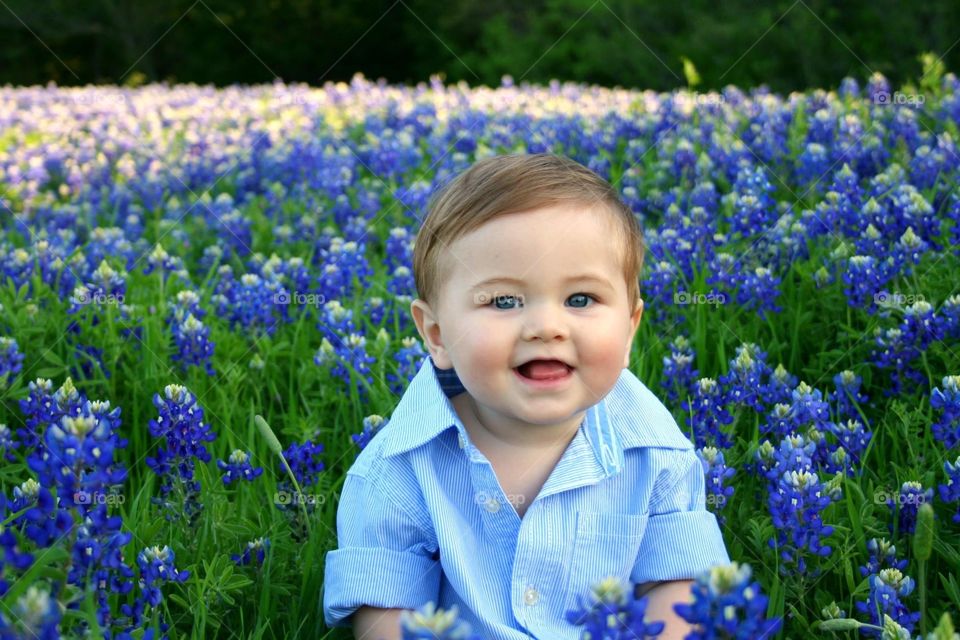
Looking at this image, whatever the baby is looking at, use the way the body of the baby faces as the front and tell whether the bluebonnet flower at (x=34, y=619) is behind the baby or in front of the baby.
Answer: in front

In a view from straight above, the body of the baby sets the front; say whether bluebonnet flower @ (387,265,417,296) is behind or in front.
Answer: behind

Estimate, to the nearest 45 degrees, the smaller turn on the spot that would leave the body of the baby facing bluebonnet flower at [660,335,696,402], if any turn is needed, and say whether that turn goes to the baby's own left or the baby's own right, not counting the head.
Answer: approximately 135° to the baby's own left

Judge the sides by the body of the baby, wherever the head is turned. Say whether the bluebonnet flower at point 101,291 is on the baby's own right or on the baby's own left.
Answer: on the baby's own right

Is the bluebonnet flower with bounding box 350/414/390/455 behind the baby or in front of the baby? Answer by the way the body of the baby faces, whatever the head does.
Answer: behind

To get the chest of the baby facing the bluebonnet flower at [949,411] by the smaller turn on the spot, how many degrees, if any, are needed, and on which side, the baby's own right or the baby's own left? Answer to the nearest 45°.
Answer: approximately 135° to the baby's own left

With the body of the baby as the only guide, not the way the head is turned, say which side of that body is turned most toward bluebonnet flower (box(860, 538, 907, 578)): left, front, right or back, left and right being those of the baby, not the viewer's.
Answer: left

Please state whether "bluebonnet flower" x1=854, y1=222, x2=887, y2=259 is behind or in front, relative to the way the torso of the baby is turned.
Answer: behind

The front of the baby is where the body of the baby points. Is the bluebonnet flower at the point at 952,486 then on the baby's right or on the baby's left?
on the baby's left

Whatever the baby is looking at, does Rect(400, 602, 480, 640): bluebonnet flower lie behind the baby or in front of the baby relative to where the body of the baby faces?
in front

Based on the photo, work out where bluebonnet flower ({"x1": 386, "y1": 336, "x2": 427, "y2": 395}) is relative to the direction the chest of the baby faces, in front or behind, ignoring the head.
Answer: behind

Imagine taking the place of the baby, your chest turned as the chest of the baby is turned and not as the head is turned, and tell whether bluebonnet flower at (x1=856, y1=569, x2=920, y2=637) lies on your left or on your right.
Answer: on your left

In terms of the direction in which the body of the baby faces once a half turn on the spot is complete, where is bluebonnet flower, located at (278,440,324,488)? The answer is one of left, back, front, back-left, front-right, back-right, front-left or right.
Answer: front-left

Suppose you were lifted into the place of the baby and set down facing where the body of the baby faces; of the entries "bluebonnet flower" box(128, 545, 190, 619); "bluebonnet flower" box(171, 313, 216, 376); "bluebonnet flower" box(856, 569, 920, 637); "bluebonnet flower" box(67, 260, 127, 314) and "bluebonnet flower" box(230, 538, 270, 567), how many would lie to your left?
1

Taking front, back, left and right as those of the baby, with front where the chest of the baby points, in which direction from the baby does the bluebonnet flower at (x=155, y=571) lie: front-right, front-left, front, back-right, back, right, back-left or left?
right

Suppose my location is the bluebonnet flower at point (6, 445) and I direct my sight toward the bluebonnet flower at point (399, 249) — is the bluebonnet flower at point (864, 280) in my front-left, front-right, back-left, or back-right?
front-right

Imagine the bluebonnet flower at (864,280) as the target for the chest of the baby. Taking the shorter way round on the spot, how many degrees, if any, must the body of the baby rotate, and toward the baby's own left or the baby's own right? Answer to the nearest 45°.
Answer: approximately 135° to the baby's own left

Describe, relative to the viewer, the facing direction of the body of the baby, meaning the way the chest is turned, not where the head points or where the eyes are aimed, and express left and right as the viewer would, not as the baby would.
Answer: facing the viewer

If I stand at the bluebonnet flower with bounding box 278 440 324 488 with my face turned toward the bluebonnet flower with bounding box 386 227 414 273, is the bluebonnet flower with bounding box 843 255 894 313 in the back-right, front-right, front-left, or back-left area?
front-right

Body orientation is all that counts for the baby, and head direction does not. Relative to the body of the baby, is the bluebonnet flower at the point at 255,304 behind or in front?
behind
